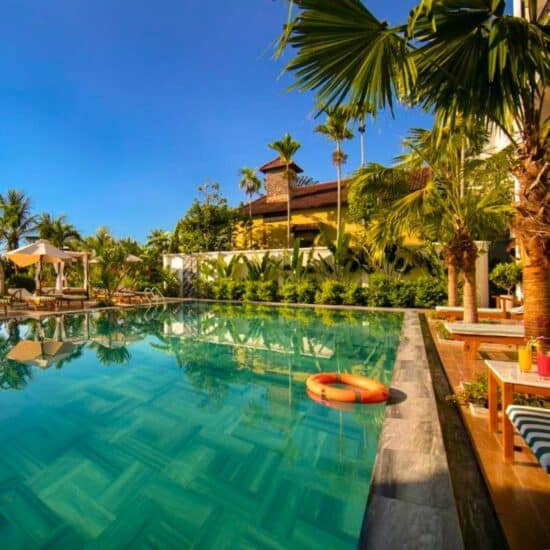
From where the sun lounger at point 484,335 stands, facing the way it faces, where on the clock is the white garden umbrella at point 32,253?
The white garden umbrella is roughly at 12 o'clock from the sun lounger.

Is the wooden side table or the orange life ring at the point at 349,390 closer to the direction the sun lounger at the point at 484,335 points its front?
the orange life ring

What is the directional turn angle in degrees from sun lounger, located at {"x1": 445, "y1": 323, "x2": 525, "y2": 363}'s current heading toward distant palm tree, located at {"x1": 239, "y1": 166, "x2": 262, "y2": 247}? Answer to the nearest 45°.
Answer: approximately 45° to its right

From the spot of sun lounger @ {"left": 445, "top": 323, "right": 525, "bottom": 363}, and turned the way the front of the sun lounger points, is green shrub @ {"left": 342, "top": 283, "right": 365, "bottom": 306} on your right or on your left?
on your right

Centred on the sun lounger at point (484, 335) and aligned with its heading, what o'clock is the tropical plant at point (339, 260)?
The tropical plant is roughly at 2 o'clock from the sun lounger.

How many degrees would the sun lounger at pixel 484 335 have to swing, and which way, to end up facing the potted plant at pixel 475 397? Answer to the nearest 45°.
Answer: approximately 90° to its left

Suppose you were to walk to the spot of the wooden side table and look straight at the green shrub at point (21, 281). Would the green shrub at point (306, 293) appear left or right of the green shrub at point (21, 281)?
right

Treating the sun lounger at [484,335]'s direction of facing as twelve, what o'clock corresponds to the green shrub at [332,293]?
The green shrub is roughly at 2 o'clock from the sun lounger.

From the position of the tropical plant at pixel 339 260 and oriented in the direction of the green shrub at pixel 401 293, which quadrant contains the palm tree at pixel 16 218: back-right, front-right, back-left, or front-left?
back-right

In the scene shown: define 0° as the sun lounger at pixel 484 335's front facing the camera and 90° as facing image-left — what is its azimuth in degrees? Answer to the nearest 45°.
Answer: approximately 90°
